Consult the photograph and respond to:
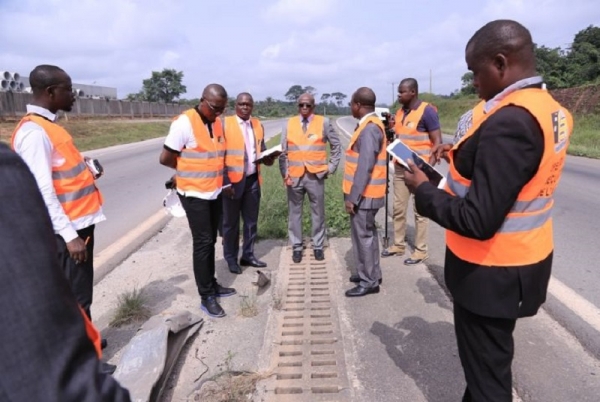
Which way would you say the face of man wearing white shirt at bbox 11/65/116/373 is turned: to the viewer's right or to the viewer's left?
to the viewer's right

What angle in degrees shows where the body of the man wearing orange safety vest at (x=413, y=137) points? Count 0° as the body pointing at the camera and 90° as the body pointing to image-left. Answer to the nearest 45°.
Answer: approximately 45°

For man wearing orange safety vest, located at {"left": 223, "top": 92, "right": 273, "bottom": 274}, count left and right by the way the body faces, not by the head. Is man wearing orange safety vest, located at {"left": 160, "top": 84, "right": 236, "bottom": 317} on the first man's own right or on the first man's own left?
on the first man's own right

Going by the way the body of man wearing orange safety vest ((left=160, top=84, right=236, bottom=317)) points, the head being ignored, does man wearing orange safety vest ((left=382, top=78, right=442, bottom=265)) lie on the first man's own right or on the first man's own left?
on the first man's own left

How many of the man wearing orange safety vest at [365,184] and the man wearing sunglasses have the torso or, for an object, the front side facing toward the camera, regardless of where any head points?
1

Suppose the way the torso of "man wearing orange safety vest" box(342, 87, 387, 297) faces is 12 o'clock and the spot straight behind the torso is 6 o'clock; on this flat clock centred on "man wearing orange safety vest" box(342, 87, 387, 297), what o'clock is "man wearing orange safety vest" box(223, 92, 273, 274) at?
"man wearing orange safety vest" box(223, 92, 273, 274) is roughly at 1 o'clock from "man wearing orange safety vest" box(342, 87, 387, 297).

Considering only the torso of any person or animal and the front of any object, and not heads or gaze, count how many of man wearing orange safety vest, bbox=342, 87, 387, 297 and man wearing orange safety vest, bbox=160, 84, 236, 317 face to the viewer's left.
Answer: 1

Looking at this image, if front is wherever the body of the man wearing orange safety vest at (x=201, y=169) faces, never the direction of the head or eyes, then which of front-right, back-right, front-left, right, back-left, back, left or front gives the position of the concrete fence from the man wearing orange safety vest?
back-left

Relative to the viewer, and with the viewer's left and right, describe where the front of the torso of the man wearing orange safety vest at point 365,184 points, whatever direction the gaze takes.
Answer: facing to the left of the viewer
